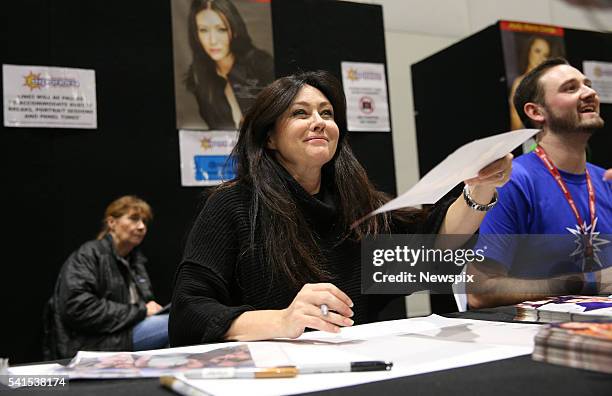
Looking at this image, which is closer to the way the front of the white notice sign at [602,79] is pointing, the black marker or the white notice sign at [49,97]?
the black marker

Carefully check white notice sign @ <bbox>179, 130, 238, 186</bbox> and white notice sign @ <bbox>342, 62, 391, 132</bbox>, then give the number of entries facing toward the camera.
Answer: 2

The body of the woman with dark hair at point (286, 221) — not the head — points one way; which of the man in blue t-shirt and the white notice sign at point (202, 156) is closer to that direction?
the man in blue t-shirt

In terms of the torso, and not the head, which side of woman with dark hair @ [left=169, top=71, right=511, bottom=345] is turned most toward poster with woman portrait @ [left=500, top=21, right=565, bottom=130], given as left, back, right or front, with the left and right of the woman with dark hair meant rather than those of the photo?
left

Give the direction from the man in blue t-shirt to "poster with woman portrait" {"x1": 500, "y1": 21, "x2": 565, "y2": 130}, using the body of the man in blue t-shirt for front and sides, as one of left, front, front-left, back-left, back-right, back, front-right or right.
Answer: back-left

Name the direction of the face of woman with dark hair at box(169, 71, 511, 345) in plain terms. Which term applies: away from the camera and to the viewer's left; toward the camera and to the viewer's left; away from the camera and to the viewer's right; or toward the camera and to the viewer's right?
toward the camera and to the viewer's right

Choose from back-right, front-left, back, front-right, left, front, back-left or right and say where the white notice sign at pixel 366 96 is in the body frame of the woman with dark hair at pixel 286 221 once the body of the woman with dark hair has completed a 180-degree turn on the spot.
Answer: front-right

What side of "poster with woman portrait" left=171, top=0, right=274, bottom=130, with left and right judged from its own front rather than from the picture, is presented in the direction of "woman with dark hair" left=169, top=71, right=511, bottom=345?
front

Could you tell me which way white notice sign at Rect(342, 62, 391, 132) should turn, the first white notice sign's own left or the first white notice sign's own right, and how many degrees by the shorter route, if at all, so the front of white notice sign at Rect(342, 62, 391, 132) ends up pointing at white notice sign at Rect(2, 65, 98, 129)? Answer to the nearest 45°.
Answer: approximately 45° to the first white notice sign's own right

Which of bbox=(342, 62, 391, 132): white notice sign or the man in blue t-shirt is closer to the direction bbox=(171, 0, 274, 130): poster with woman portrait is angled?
the man in blue t-shirt

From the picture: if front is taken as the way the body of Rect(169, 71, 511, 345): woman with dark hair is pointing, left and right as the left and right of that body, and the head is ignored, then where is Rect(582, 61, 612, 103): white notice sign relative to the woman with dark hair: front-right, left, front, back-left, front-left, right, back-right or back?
left

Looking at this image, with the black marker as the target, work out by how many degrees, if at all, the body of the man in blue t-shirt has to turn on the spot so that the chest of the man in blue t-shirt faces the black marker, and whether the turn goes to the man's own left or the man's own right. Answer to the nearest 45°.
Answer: approximately 45° to the man's own right
